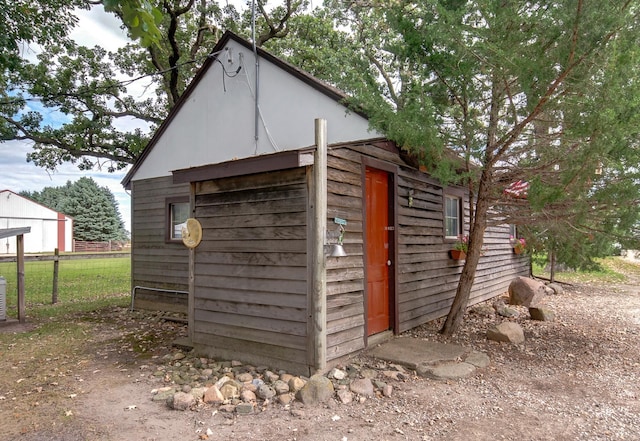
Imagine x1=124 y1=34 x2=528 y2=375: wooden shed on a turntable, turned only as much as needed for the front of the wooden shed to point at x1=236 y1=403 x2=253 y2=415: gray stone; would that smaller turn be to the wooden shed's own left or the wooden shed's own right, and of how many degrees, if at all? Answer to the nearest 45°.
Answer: approximately 45° to the wooden shed's own right

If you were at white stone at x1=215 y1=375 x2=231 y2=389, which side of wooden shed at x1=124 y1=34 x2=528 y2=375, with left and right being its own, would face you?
right

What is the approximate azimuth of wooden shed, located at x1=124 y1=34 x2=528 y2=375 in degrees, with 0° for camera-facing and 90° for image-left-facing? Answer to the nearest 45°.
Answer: approximately 315°

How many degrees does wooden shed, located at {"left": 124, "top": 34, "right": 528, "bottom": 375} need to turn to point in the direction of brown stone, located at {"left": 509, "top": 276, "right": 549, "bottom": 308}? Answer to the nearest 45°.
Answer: approximately 90° to its left

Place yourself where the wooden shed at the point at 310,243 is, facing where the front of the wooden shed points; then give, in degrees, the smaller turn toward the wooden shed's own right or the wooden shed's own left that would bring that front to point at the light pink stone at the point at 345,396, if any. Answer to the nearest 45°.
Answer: approximately 45° to the wooden shed's own right

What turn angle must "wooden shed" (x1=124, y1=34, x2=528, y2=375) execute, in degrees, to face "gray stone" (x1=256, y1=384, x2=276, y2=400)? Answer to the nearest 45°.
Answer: approximately 45° to its right

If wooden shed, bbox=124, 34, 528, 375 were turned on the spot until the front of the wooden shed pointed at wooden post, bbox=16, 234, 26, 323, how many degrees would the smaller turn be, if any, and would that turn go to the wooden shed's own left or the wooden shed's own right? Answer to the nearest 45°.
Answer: approximately 180°
